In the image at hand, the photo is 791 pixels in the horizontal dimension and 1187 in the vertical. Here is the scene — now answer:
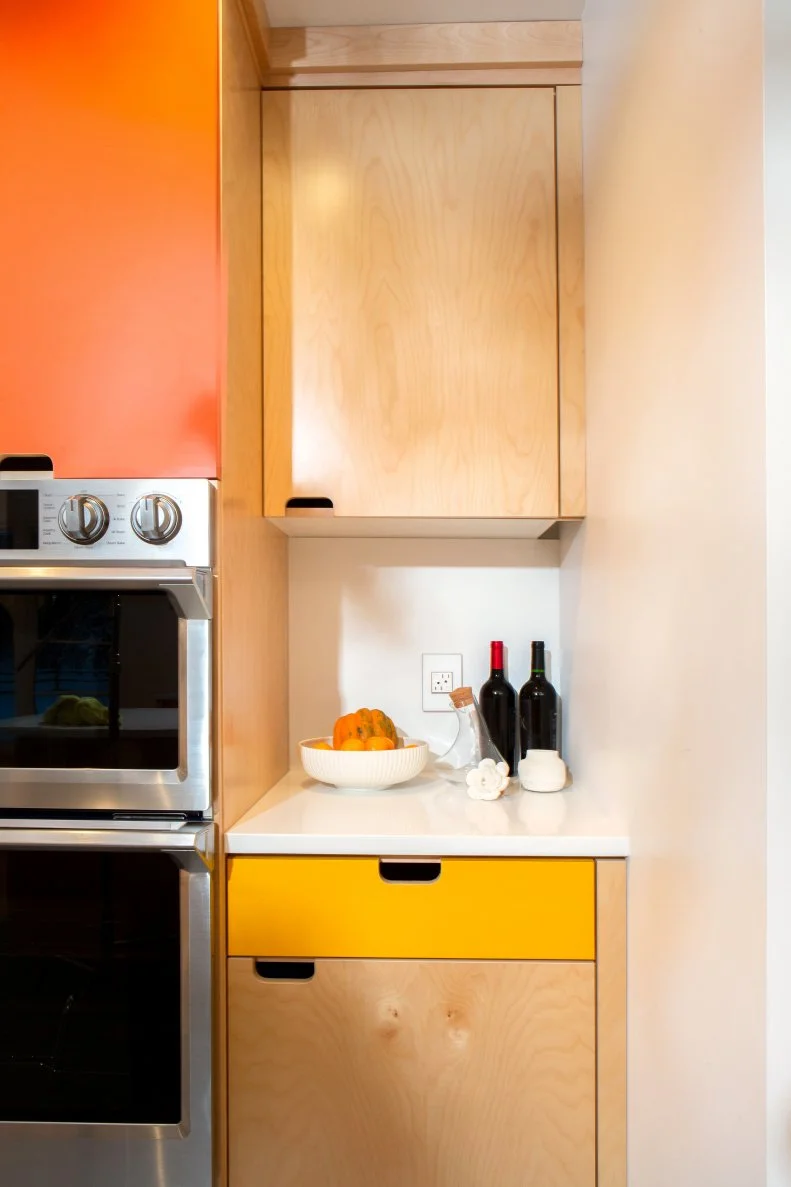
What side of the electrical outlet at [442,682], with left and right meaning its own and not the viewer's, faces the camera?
front

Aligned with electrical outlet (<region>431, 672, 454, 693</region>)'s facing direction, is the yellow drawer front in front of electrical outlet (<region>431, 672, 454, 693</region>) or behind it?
in front

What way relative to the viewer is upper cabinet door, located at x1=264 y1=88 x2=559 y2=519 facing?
toward the camera

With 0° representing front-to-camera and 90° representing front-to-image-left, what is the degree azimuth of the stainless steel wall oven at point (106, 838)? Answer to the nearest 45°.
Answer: approximately 0°

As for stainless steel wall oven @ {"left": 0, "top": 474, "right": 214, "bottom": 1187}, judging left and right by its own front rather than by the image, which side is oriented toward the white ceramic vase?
left

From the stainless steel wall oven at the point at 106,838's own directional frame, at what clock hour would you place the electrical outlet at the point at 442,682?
The electrical outlet is roughly at 8 o'clock from the stainless steel wall oven.

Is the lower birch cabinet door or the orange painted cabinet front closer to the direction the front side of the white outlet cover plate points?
the lower birch cabinet door
